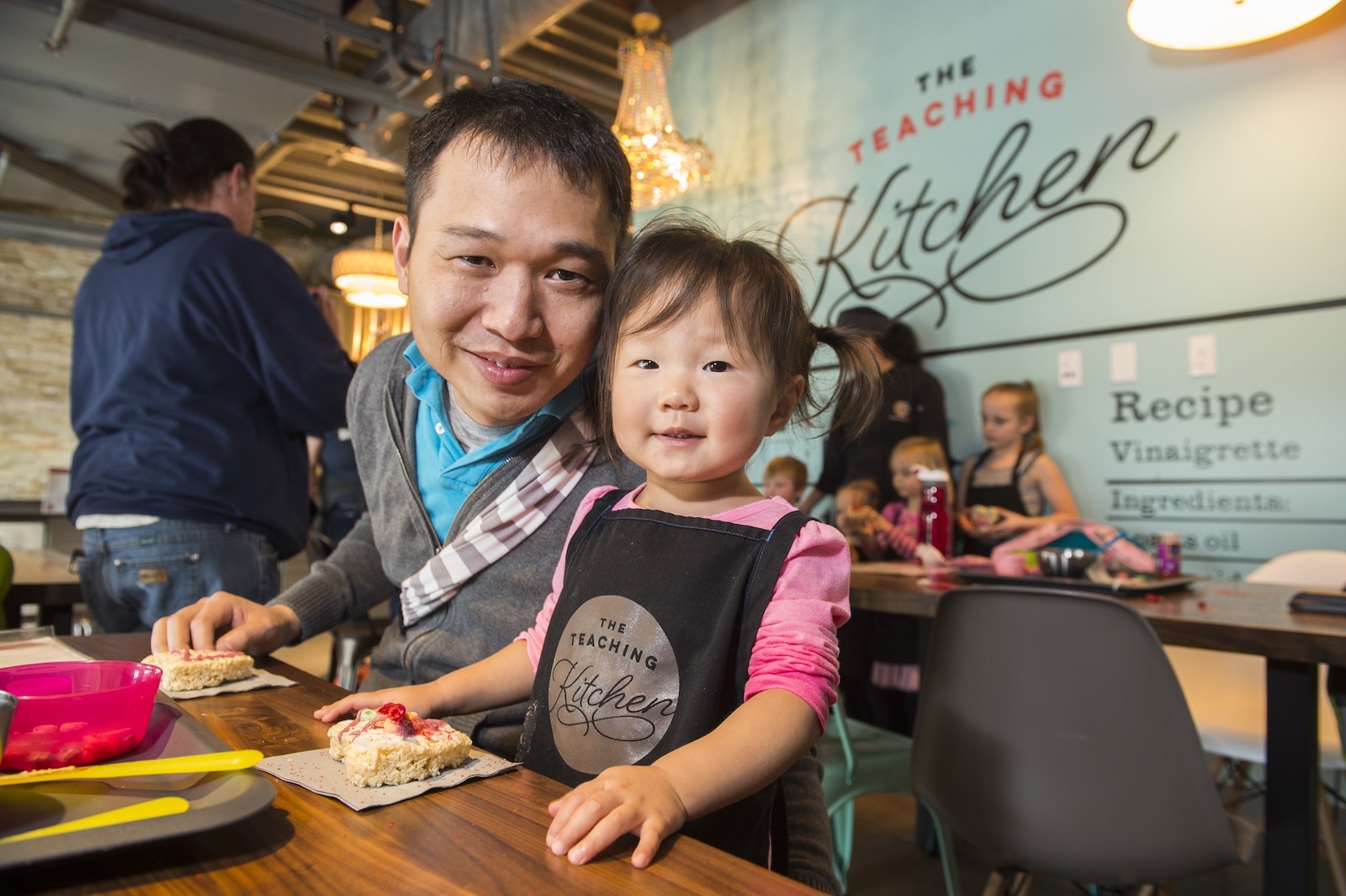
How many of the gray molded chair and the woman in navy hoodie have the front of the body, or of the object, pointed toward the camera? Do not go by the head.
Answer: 0

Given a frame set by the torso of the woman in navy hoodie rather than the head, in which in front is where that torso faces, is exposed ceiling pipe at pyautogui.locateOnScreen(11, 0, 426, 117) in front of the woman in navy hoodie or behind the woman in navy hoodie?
in front

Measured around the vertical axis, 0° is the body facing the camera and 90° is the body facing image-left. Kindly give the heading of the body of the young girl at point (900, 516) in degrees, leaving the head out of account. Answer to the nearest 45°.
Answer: approximately 45°

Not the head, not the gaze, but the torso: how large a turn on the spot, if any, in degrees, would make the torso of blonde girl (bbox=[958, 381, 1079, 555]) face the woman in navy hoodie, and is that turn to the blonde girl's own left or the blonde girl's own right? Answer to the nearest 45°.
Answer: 0° — they already face them

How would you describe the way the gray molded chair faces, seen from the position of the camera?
facing away from the viewer and to the right of the viewer

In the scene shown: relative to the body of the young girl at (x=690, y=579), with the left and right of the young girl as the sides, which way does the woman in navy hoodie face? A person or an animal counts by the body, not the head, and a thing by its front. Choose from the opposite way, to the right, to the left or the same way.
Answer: the opposite way

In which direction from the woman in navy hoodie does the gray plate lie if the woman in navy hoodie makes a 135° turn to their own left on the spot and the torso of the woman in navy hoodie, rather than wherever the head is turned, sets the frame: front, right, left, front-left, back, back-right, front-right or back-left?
left
